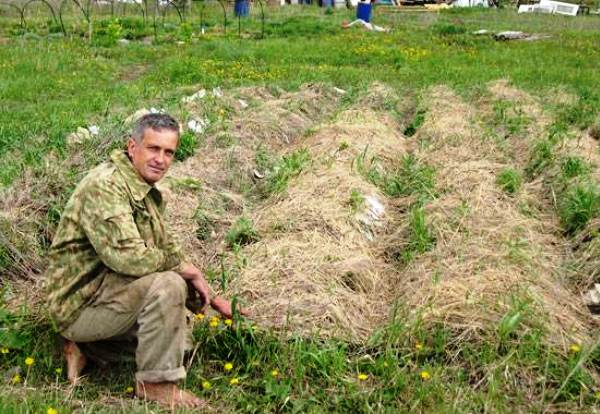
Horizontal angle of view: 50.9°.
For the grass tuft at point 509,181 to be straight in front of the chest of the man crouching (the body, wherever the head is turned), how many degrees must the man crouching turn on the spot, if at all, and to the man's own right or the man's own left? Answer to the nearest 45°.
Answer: approximately 45° to the man's own left

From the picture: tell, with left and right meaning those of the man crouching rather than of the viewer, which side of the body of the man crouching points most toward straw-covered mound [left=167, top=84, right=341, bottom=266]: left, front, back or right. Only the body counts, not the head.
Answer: left

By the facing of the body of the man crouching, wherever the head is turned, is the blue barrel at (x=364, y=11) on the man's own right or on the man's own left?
on the man's own left

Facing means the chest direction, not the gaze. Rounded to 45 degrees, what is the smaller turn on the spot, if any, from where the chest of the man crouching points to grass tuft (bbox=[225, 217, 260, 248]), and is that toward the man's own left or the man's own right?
approximately 45° to the man's own left

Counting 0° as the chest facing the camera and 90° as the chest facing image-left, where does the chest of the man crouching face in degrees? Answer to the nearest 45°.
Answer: approximately 270°

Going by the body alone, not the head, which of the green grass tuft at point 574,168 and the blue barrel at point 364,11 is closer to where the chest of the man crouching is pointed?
the green grass tuft
